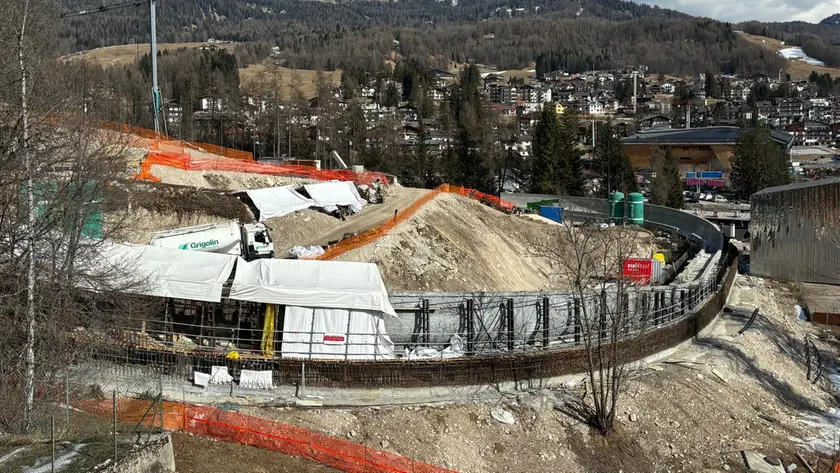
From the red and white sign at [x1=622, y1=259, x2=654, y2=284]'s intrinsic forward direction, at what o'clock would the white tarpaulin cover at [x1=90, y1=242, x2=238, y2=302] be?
The white tarpaulin cover is roughly at 1 o'clock from the red and white sign.

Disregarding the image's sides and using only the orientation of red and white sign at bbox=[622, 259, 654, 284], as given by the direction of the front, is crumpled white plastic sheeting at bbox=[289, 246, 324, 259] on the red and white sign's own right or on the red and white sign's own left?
on the red and white sign's own right

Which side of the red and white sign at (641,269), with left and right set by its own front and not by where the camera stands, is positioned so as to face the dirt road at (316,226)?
right

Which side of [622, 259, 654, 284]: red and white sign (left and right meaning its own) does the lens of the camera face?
front

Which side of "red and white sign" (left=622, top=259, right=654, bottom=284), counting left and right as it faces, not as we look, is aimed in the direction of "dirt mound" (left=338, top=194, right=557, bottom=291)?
right

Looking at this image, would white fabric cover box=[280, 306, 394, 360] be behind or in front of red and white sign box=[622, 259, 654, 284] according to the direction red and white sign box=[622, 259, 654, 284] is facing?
in front

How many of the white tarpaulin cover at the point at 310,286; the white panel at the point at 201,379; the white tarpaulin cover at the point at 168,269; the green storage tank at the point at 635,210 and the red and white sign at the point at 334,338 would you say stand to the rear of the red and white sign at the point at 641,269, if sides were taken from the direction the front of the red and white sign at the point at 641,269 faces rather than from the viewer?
1

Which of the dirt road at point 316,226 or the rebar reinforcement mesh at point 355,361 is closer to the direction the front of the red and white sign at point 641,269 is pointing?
the rebar reinforcement mesh

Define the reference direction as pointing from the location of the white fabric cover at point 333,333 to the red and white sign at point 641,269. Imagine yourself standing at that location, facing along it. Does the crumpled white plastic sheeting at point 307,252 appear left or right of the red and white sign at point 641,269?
left

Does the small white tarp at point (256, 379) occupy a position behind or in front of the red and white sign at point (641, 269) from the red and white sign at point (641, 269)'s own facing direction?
in front

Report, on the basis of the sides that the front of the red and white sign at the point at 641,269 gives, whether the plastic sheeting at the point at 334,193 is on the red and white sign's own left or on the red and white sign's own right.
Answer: on the red and white sign's own right

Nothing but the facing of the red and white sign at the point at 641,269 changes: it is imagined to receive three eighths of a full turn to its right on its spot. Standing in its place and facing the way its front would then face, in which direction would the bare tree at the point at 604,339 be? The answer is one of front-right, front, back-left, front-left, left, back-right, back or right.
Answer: back-left

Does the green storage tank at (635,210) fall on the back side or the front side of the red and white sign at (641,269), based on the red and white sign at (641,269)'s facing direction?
on the back side

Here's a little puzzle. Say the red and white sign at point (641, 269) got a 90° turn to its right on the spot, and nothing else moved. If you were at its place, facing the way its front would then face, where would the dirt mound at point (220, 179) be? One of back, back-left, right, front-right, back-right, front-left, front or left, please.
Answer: front

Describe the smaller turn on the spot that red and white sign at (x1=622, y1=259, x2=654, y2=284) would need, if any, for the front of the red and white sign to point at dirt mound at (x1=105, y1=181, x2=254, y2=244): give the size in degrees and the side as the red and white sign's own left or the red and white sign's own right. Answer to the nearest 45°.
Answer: approximately 45° to the red and white sign's own right
